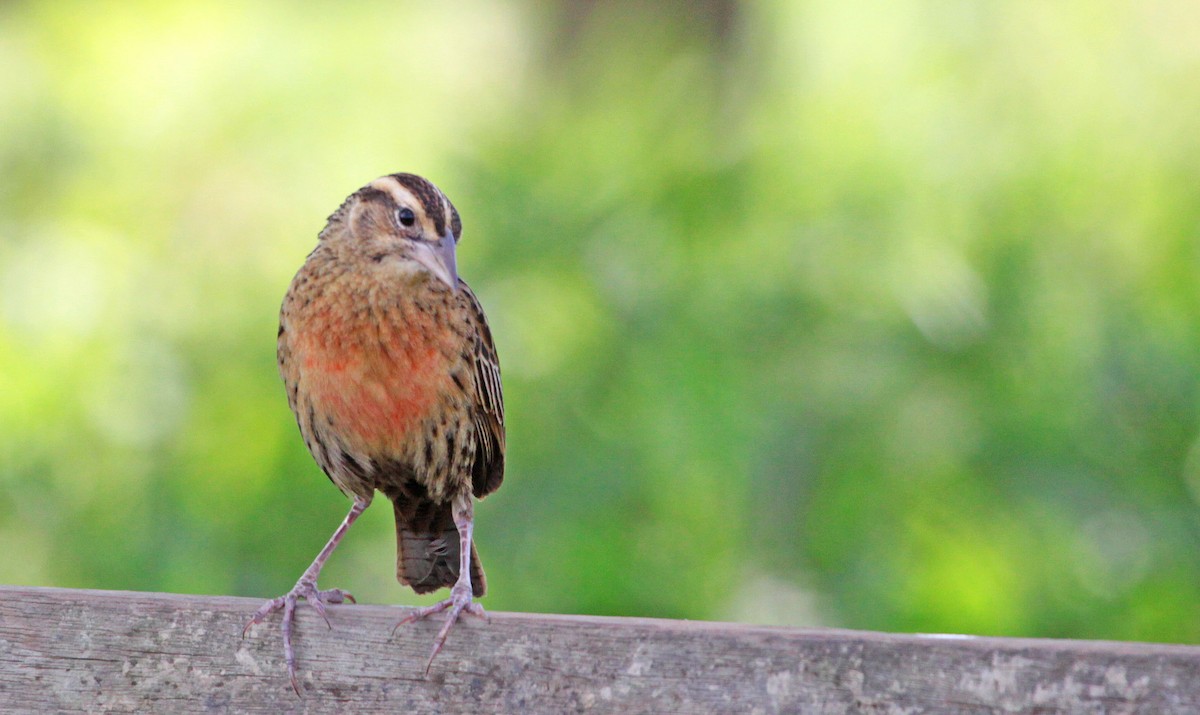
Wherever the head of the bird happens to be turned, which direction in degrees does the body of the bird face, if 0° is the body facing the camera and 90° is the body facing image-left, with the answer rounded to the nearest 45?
approximately 0°
